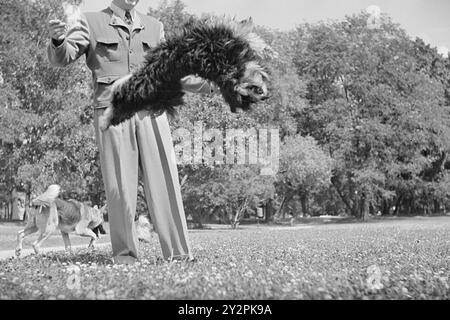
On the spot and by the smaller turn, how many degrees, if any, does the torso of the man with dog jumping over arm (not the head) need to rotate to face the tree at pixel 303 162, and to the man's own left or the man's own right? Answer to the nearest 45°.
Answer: approximately 180°

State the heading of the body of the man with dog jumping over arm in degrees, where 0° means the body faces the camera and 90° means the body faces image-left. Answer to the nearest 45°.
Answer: approximately 0°

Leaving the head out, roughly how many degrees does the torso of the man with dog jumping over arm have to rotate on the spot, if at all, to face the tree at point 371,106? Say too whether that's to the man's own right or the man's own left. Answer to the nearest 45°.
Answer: approximately 135° to the man's own left

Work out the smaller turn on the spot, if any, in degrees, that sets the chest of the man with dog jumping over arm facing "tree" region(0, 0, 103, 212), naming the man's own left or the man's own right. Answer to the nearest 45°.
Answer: approximately 180°
